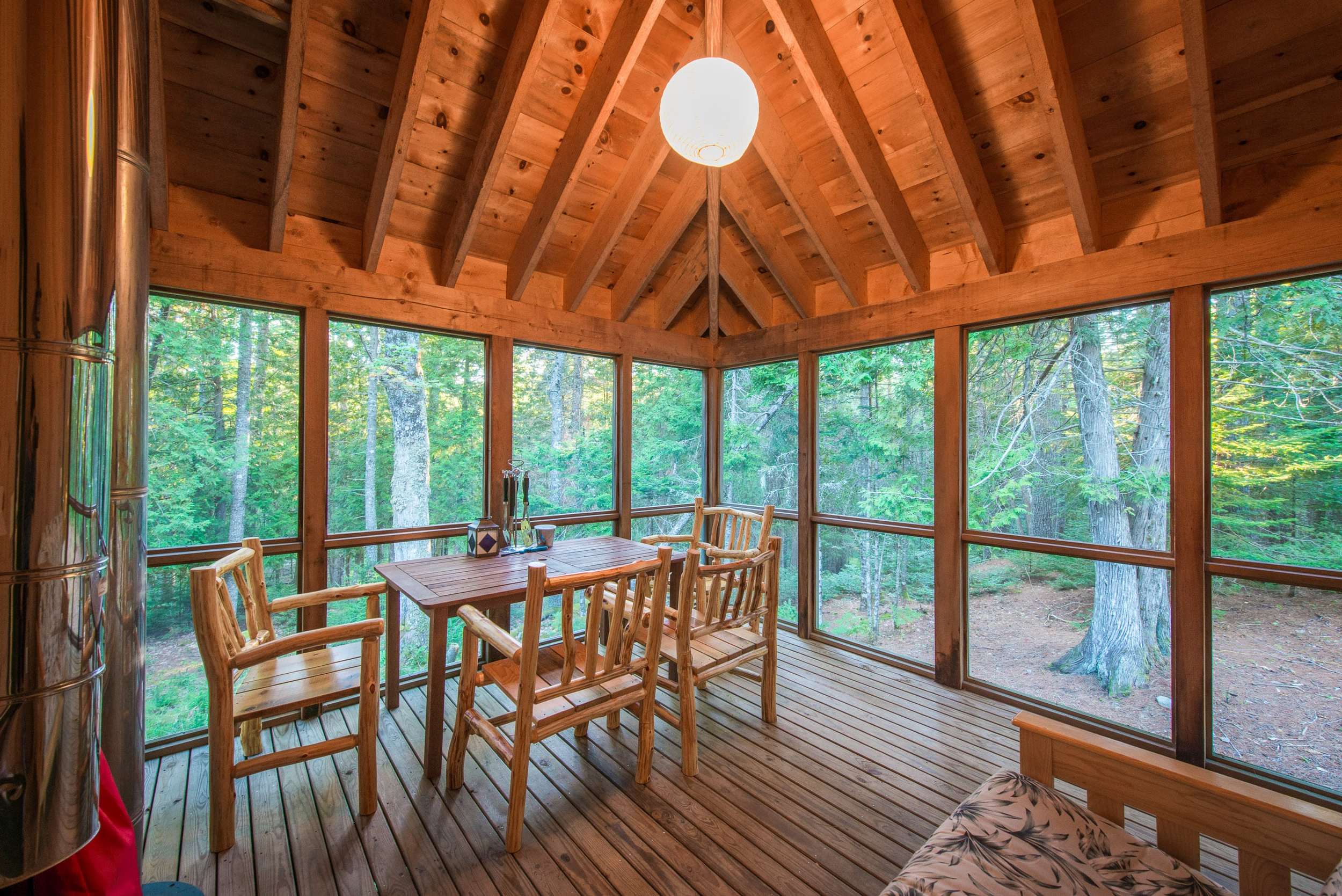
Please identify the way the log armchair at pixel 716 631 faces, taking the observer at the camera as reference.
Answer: facing away from the viewer and to the left of the viewer

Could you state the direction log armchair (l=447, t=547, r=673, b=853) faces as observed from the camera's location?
facing away from the viewer and to the left of the viewer

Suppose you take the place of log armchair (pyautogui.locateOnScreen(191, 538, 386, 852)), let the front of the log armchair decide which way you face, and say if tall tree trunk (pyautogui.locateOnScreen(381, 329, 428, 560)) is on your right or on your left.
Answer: on your left

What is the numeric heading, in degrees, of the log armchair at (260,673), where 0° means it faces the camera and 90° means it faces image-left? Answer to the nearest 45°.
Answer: approximately 270°

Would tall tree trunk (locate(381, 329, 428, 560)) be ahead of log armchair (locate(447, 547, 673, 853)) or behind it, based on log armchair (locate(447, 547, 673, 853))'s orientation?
ahead

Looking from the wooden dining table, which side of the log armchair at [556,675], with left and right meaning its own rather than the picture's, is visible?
front

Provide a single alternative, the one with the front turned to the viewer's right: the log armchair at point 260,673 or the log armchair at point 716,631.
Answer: the log armchair at point 260,673

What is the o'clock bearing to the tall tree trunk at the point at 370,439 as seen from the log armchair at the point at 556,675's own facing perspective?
The tall tree trunk is roughly at 12 o'clock from the log armchair.

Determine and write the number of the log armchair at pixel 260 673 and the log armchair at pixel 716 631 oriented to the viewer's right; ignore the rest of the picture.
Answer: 1
